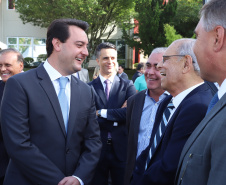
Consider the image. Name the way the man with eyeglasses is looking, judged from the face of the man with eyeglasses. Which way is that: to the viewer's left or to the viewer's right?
to the viewer's left

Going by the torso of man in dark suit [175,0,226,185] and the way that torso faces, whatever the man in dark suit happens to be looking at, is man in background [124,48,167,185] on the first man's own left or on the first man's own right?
on the first man's own right

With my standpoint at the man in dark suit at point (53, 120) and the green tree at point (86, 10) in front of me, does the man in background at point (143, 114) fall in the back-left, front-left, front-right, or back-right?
front-right

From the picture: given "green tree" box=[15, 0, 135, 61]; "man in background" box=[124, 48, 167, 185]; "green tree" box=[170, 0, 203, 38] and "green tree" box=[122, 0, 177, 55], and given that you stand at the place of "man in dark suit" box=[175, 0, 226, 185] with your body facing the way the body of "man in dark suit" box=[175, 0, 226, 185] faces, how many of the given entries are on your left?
0

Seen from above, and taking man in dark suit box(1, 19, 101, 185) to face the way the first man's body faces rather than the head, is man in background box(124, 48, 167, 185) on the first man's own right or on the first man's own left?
on the first man's own left

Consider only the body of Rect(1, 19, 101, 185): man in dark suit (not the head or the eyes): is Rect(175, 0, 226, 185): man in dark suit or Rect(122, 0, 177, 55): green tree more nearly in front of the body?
the man in dark suit

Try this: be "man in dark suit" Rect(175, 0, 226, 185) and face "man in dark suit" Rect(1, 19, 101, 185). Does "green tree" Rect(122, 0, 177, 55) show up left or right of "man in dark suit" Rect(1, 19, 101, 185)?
right

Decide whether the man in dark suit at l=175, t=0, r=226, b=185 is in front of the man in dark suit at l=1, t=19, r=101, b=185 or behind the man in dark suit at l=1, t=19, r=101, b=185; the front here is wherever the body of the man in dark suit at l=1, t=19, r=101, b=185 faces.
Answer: in front

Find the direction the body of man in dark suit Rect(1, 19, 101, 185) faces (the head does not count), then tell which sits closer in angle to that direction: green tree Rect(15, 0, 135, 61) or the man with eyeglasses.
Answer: the man with eyeglasses

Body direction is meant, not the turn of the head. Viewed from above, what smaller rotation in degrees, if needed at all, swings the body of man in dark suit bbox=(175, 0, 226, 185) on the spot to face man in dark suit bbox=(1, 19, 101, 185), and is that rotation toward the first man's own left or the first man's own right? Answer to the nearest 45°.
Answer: approximately 45° to the first man's own right

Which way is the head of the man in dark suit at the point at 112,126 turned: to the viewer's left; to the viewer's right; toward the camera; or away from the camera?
toward the camera

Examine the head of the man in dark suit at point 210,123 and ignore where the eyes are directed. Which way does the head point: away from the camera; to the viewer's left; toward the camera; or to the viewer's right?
to the viewer's left

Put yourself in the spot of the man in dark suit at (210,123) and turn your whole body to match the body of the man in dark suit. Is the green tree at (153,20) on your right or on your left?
on your right

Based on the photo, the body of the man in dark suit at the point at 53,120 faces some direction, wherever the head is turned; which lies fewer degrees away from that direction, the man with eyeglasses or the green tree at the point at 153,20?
the man with eyeglasses

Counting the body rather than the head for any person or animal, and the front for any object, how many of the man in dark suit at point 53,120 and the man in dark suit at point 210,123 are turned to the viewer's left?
1

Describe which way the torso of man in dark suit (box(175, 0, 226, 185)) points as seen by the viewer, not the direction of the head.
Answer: to the viewer's left
